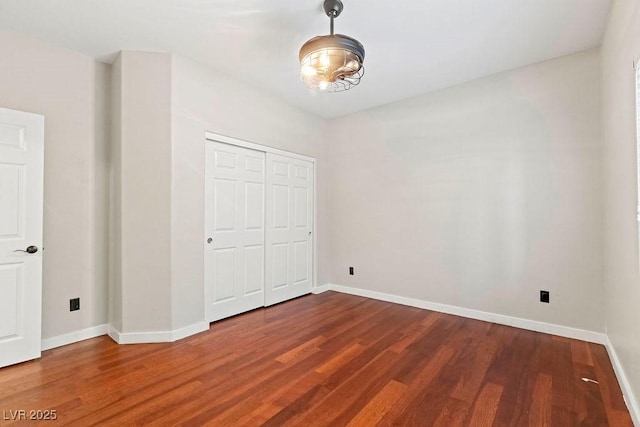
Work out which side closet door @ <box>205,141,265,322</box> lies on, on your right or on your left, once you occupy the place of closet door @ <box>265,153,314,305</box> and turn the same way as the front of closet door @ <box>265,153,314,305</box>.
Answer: on your right

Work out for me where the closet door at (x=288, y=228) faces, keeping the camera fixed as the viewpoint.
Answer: facing the viewer and to the right of the viewer

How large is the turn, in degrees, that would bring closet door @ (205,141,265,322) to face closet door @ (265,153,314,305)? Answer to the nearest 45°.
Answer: approximately 90° to its left

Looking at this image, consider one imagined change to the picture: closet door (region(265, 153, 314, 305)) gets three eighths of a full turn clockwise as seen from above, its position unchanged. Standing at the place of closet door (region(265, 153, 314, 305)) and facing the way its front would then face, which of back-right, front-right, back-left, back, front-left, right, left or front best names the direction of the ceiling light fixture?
left

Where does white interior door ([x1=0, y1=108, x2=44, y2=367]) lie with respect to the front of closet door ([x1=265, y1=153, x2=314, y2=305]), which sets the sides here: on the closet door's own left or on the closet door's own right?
on the closet door's own right

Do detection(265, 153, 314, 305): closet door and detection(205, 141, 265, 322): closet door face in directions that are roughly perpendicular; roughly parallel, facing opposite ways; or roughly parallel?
roughly parallel

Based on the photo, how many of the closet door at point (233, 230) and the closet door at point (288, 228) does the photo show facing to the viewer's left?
0

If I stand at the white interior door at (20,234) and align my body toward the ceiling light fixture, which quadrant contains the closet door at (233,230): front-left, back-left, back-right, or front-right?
front-left

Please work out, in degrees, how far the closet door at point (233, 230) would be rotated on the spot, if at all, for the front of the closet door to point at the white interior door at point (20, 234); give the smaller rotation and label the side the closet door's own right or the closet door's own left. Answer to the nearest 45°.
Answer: approximately 135° to the closet door's own right
